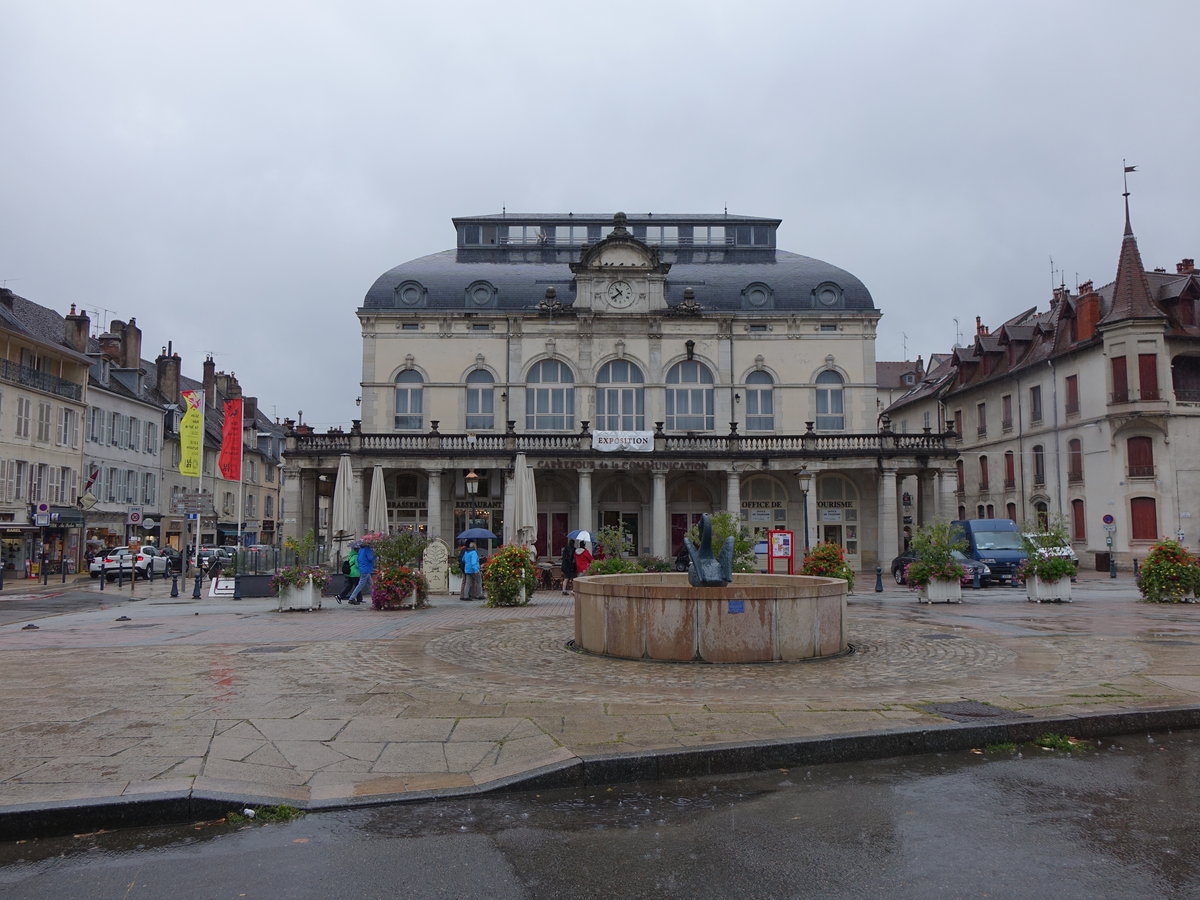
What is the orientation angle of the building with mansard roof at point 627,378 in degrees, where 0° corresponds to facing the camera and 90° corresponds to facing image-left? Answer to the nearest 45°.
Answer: approximately 0°

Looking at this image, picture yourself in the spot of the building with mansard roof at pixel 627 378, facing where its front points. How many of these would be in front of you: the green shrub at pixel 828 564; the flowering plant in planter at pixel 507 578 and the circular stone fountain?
3

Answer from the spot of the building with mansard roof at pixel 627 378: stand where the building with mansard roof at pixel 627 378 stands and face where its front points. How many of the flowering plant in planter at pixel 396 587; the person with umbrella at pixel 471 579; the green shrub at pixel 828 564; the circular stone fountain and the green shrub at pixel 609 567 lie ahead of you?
5

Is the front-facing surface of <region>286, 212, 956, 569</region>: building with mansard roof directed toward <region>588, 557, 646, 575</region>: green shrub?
yes

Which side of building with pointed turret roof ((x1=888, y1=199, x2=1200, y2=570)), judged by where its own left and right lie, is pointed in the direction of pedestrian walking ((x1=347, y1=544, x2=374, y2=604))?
front

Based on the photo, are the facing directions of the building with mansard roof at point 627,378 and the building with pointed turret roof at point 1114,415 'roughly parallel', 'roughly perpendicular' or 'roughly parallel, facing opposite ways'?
roughly perpendicular

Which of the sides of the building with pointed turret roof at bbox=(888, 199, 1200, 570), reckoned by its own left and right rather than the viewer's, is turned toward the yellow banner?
front

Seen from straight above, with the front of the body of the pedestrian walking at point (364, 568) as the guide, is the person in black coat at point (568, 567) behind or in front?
behind

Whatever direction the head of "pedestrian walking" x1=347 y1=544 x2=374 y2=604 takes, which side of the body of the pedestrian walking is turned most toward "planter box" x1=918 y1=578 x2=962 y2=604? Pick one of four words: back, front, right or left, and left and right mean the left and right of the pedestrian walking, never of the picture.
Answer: front

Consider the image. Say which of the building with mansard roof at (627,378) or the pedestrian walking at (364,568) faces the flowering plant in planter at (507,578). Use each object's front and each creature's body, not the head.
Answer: the building with mansard roof

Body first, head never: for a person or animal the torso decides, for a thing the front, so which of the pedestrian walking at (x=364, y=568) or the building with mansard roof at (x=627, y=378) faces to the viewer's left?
the pedestrian walking
